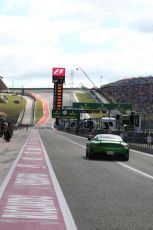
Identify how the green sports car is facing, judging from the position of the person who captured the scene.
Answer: facing away from the viewer

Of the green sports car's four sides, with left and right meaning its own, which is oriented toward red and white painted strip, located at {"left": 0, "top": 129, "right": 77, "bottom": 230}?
back
